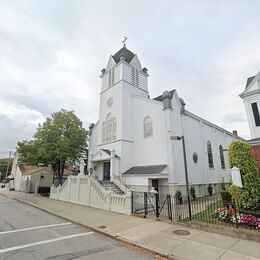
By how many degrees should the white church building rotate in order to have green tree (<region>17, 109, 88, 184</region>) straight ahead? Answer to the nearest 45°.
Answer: approximately 45° to its right

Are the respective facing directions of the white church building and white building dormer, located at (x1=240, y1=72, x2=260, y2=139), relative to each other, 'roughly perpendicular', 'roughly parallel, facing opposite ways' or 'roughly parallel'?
roughly parallel

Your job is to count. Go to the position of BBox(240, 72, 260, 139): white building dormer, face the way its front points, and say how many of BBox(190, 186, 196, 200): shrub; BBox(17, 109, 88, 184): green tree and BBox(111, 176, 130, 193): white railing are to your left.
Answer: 0

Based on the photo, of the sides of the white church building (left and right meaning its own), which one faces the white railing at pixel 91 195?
front

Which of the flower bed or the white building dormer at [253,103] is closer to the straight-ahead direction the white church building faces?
the flower bed

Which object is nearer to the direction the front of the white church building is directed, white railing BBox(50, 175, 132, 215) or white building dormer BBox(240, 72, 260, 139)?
the white railing

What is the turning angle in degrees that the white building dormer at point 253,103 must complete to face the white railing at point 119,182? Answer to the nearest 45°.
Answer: approximately 45° to its right

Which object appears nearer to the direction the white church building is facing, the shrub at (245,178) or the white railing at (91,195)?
the white railing

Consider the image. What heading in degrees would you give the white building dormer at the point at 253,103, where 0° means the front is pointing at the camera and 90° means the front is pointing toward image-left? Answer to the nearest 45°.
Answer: approximately 45°

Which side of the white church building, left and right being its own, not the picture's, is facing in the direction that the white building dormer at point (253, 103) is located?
left

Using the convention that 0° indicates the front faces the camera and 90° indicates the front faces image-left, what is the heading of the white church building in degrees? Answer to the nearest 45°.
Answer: approximately 45°

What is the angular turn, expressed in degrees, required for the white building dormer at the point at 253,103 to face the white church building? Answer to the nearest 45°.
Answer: approximately 45° to its right

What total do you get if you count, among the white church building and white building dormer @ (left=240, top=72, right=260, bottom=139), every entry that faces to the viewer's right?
0
